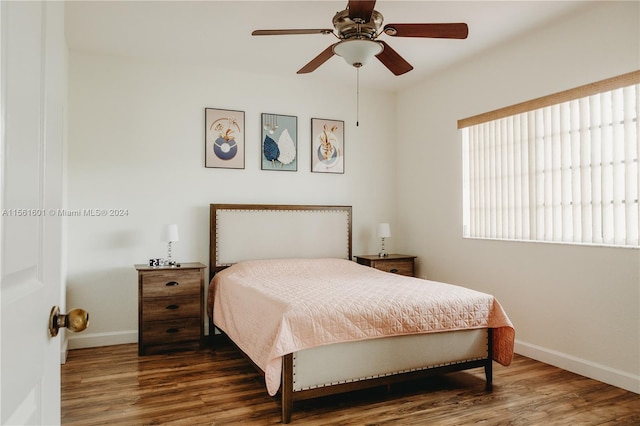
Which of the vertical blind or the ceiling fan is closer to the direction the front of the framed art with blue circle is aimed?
the ceiling fan

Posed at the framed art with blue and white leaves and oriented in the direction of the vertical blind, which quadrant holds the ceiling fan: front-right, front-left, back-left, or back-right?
front-right

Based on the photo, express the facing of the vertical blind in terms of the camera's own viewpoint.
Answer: facing the viewer and to the left of the viewer

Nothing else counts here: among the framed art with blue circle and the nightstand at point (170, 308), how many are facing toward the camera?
2

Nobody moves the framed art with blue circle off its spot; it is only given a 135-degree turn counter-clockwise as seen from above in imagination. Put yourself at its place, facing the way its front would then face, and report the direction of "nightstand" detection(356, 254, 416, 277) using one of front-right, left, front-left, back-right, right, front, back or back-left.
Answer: front-right

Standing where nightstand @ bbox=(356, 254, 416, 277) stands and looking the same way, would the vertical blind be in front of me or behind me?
in front

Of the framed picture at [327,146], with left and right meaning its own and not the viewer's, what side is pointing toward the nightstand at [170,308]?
right

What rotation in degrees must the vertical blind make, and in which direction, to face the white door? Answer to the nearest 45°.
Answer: approximately 45° to its left

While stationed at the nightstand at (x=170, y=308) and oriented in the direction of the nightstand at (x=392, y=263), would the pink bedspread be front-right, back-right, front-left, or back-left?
front-right

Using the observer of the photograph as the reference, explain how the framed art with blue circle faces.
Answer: facing the viewer

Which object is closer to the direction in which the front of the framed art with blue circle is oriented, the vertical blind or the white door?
the white door

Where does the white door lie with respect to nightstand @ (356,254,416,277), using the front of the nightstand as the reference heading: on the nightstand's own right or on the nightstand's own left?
on the nightstand's own right

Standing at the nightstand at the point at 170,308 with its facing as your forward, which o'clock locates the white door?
The white door is roughly at 12 o'clock from the nightstand.

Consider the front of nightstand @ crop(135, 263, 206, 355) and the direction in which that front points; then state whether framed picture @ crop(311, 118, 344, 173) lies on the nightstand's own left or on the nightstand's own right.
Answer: on the nightstand's own left

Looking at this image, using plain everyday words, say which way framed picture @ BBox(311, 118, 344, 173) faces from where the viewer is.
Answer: facing the viewer and to the right of the viewer
